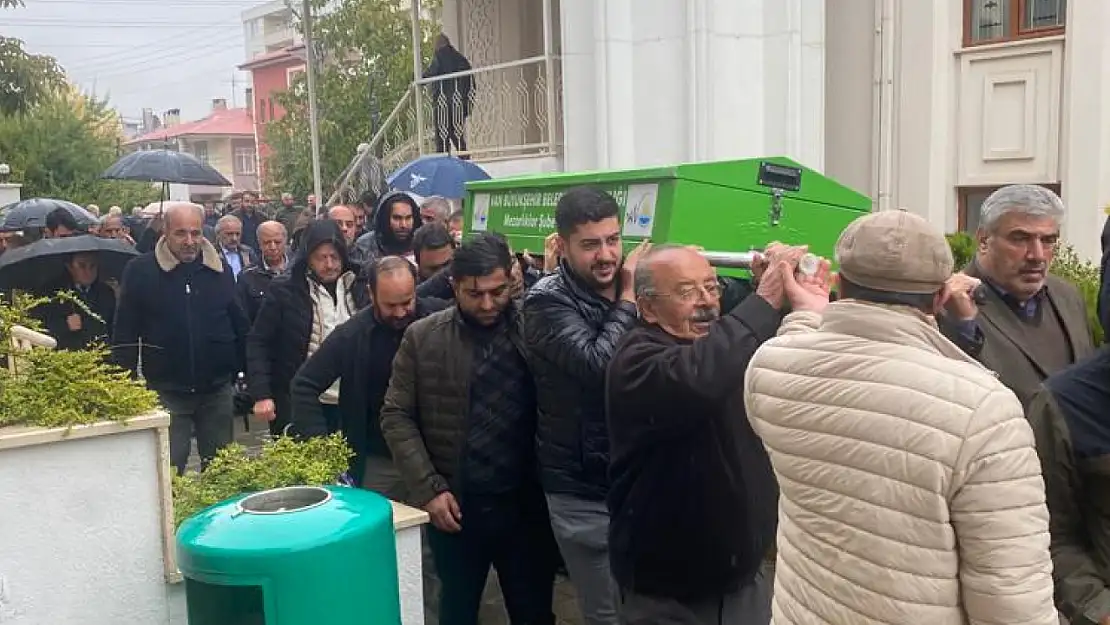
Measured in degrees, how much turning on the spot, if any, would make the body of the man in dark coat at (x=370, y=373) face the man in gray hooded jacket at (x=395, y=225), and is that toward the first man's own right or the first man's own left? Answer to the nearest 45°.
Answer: approximately 135° to the first man's own left

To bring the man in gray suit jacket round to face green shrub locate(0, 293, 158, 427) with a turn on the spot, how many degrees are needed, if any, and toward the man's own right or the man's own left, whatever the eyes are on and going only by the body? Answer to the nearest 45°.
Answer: approximately 90° to the man's own right

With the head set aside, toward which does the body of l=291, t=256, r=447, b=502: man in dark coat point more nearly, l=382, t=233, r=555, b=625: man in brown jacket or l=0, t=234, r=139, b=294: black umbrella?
the man in brown jacket

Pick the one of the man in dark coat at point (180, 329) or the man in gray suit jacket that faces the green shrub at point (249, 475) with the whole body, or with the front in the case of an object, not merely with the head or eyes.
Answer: the man in dark coat

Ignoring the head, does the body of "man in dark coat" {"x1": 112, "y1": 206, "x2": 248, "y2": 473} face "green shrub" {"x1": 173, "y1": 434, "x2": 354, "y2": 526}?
yes

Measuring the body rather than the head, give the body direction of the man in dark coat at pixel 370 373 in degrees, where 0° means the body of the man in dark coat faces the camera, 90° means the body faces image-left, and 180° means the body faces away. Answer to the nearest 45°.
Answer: approximately 315°

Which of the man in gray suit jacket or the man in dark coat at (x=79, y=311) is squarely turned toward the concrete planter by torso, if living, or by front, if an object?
the man in dark coat

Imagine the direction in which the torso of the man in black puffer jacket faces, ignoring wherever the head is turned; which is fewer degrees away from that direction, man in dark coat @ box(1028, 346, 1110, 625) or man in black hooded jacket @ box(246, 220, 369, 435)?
the man in dark coat

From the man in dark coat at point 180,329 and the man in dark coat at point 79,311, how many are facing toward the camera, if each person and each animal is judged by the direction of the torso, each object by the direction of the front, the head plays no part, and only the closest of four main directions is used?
2

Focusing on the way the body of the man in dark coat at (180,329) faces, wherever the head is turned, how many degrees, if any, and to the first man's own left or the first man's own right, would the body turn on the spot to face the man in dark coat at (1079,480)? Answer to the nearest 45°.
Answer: approximately 45° to the first man's own left

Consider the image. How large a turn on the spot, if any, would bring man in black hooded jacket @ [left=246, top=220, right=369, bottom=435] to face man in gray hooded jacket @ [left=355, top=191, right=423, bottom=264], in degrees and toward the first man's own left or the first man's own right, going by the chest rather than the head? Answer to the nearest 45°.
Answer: approximately 90° to the first man's own left
